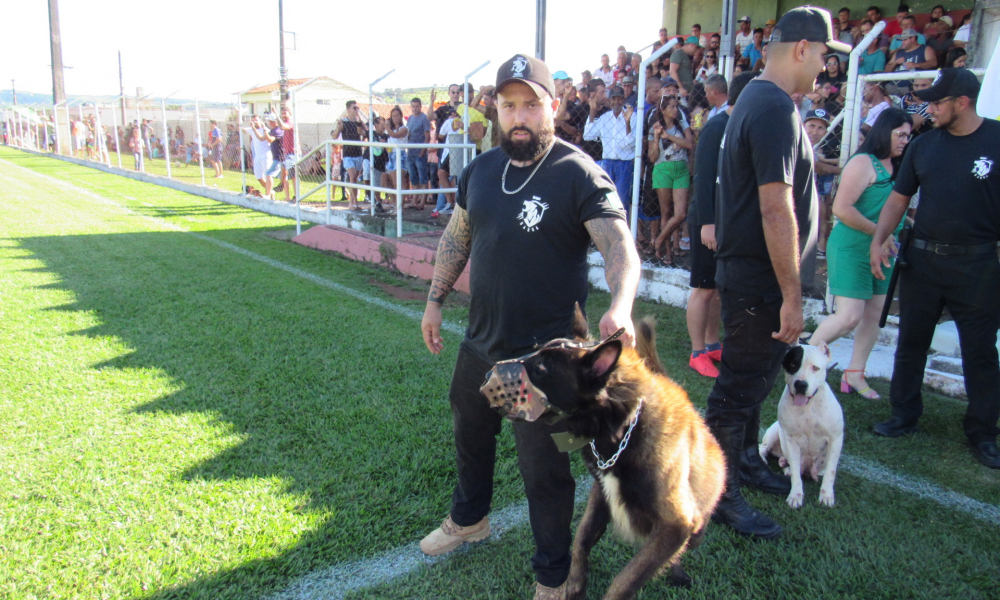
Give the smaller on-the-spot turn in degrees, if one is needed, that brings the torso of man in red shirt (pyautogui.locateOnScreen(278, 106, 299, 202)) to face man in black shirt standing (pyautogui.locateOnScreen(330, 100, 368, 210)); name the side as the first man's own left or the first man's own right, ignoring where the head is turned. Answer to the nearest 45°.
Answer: approximately 45° to the first man's own left

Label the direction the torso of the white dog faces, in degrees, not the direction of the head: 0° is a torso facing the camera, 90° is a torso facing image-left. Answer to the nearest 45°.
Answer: approximately 0°

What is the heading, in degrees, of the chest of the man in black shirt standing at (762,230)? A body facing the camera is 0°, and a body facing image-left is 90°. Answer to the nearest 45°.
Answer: approximately 270°

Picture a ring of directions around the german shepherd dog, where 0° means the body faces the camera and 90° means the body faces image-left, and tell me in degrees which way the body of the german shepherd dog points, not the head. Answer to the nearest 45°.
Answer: approximately 45°

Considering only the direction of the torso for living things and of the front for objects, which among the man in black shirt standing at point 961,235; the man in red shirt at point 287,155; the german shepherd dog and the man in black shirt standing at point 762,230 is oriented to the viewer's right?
the man in black shirt standing at point 762,230

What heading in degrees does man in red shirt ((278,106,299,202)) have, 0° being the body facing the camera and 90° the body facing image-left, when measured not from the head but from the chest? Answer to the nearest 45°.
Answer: approximately 45°

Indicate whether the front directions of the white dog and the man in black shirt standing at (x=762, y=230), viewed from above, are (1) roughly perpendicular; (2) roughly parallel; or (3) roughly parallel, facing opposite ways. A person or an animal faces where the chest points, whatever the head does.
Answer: roughly perpendicular

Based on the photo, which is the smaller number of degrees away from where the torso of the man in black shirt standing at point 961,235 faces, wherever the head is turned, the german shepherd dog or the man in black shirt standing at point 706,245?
the german shepherd dog

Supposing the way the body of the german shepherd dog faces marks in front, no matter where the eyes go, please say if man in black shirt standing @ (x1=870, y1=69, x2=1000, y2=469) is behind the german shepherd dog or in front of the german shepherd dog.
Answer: behind
